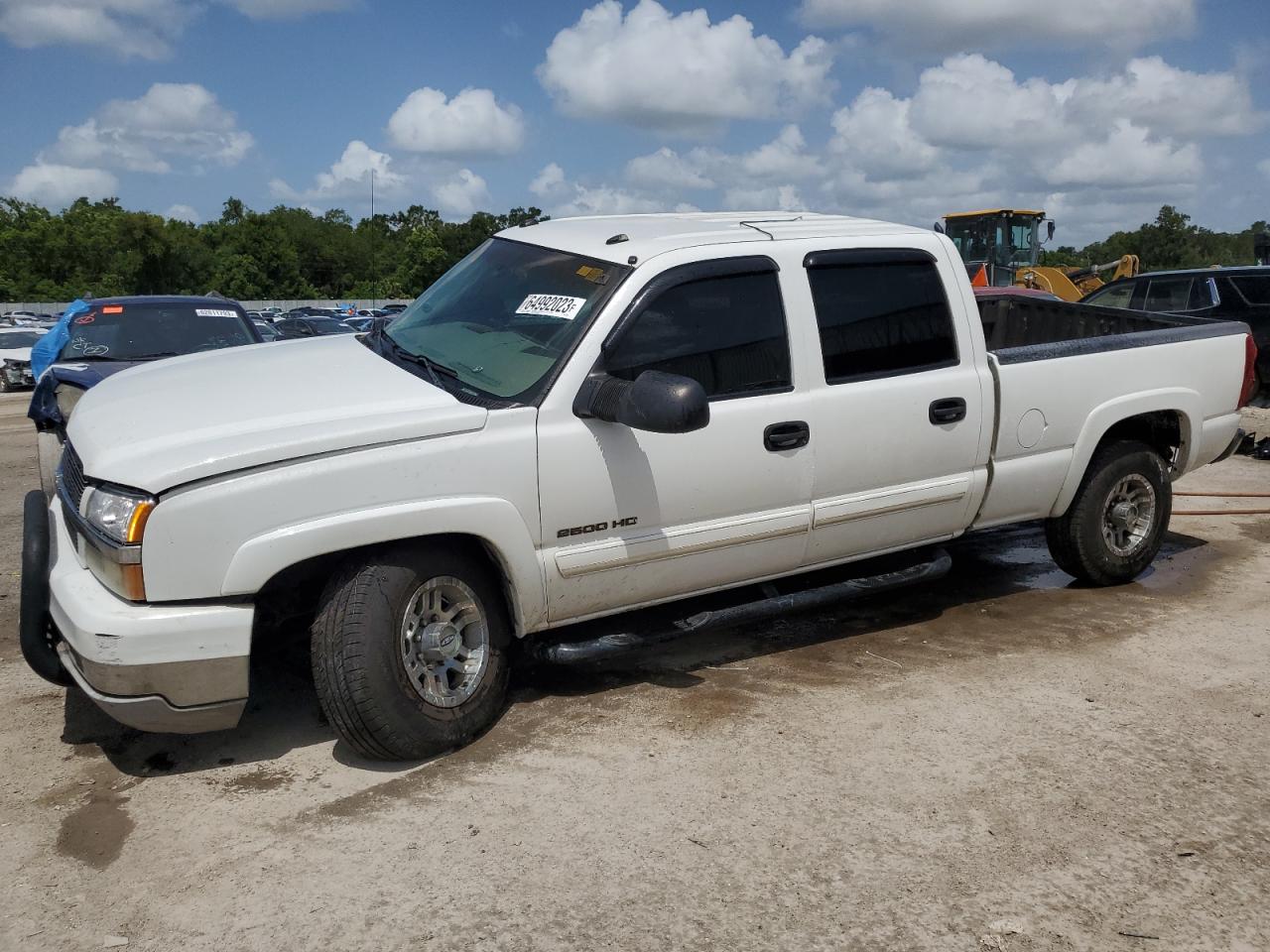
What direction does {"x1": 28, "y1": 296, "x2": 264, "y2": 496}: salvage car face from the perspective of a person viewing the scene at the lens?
facing the viewer

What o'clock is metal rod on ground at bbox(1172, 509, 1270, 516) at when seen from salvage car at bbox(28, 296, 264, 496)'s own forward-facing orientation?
The metal rod on ground is roughly at 10 o'clock from the salvage car.

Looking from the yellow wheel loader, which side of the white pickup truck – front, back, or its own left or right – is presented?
back

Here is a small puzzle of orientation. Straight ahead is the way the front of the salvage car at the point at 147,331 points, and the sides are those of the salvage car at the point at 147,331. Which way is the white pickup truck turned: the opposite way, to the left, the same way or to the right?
to the right

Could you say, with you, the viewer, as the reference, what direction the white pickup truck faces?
facing the viewer and to the left of the viewer

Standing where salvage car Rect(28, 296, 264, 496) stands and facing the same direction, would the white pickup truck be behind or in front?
in front

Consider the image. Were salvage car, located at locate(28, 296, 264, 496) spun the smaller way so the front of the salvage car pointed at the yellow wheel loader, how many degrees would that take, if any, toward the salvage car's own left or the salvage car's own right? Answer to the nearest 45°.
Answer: approximately 135° to the salvage car's own left

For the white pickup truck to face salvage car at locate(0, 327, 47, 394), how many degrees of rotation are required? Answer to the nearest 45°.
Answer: approximately 90° to its right

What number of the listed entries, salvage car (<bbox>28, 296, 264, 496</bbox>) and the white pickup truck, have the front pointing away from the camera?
0

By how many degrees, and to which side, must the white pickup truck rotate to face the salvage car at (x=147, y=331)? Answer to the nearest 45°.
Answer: approximately 90° to its right

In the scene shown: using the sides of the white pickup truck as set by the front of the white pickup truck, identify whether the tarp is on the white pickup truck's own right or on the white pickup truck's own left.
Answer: on the white pickup truck's own right

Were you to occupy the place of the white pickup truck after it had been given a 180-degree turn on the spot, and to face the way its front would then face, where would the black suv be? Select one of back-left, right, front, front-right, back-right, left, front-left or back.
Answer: front
